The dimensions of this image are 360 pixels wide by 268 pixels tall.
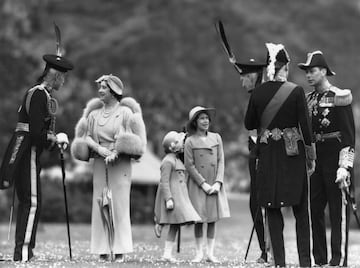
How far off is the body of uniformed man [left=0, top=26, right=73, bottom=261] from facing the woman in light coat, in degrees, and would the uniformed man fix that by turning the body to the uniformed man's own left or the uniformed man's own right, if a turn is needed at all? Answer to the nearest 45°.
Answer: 0° — they already face them

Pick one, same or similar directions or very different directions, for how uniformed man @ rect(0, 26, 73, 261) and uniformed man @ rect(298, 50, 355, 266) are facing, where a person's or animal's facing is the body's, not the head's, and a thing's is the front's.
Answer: very different directions

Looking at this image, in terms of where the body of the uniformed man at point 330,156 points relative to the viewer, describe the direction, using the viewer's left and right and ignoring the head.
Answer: facing the viewer and to the left of the viewer

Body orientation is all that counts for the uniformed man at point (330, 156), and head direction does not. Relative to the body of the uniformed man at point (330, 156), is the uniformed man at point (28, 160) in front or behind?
in front

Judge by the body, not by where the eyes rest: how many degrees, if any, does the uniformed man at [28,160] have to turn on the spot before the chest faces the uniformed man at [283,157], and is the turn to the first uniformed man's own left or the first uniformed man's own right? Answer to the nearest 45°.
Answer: approximately 45° to the first uniformed man's own right

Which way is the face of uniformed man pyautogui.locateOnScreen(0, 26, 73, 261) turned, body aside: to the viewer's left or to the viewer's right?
to the viewer's right

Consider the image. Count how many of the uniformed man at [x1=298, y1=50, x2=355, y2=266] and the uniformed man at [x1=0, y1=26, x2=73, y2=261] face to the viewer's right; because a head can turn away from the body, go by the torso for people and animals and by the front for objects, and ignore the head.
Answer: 1

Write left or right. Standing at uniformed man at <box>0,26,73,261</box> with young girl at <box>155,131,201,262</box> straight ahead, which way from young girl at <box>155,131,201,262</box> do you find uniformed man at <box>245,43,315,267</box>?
right

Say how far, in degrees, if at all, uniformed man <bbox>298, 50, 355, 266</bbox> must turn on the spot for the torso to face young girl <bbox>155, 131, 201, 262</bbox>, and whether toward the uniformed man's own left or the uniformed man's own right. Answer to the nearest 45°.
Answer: approximately 45° to the uniformed man's own right

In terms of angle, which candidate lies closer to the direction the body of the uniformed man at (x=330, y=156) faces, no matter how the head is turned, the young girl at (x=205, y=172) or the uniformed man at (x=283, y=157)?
the uniformed man

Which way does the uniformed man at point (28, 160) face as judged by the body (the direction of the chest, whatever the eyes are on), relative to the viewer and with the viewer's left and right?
facing to the right of the viewer

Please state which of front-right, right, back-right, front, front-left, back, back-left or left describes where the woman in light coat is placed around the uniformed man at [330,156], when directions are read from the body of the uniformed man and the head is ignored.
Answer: front-right
